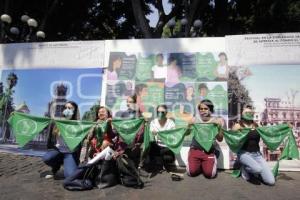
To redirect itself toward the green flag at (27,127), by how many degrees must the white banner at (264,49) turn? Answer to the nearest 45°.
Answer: approximately 45° to its right

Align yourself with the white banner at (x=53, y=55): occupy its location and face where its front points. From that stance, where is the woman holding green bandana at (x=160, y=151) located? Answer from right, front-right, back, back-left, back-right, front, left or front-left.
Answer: front-left

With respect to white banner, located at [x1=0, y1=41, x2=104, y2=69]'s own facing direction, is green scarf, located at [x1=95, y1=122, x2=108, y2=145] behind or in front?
in front

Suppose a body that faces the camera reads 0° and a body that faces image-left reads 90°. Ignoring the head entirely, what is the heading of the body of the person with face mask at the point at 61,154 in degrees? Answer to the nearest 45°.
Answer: approximately 45°

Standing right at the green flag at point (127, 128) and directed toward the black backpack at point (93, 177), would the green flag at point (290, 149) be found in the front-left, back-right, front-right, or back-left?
back-left

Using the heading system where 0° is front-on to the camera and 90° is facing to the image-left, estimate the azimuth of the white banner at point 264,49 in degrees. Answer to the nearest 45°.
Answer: approximately 0°

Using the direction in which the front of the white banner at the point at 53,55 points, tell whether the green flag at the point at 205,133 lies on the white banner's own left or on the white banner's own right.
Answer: on the white banner's own left
